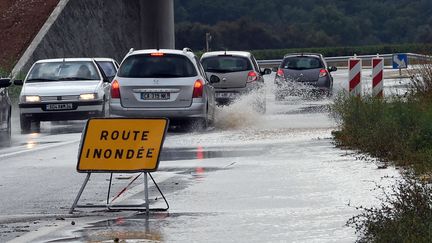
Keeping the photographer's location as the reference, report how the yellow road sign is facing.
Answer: facing the viewer

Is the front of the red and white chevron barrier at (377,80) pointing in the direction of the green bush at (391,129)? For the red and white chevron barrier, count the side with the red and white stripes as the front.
yes

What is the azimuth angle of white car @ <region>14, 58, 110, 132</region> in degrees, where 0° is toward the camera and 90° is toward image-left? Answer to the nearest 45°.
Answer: approximately 0°

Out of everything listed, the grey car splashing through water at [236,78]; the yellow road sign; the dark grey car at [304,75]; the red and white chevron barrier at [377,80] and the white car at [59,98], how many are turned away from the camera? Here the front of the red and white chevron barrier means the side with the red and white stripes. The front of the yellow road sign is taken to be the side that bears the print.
2

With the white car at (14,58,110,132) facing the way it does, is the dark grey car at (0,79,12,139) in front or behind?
in front

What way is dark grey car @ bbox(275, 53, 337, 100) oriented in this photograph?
away from the camera

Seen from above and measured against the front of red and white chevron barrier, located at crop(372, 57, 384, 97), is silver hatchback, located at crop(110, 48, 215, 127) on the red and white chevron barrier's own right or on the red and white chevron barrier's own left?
on the red and white chevron barrier's own right

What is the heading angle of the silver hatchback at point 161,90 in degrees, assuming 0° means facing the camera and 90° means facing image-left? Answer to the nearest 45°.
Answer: approximately 180°

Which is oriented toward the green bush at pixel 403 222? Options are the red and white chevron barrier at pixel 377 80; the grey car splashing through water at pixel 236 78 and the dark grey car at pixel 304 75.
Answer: the red and white chevron barrier

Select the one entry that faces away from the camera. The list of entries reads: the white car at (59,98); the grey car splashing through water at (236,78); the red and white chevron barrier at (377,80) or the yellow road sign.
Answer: the grey car splashing through water

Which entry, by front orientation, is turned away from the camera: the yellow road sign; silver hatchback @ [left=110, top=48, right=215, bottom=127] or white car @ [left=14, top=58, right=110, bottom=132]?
the silver hatchback

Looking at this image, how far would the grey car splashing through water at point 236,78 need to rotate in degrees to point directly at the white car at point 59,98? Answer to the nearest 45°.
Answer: approximately 135° to its left

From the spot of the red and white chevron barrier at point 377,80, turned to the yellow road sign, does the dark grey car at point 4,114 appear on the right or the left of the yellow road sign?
right

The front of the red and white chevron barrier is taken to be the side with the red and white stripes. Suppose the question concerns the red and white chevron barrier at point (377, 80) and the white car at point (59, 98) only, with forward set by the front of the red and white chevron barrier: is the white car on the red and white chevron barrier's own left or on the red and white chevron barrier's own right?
on the red and white chevron barrier's own right

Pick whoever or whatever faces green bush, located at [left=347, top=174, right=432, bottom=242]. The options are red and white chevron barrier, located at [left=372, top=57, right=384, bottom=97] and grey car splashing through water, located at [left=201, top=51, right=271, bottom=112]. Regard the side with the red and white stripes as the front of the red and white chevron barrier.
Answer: the red and white chevron barrier
